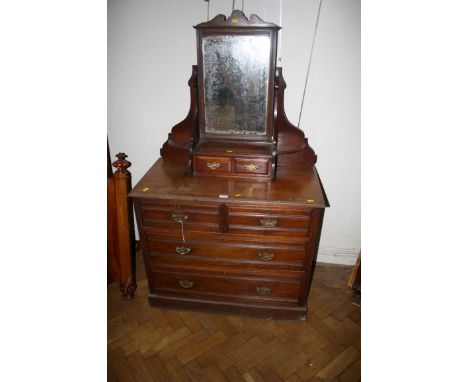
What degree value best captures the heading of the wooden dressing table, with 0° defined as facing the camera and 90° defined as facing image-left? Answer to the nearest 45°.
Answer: approximately 0°
